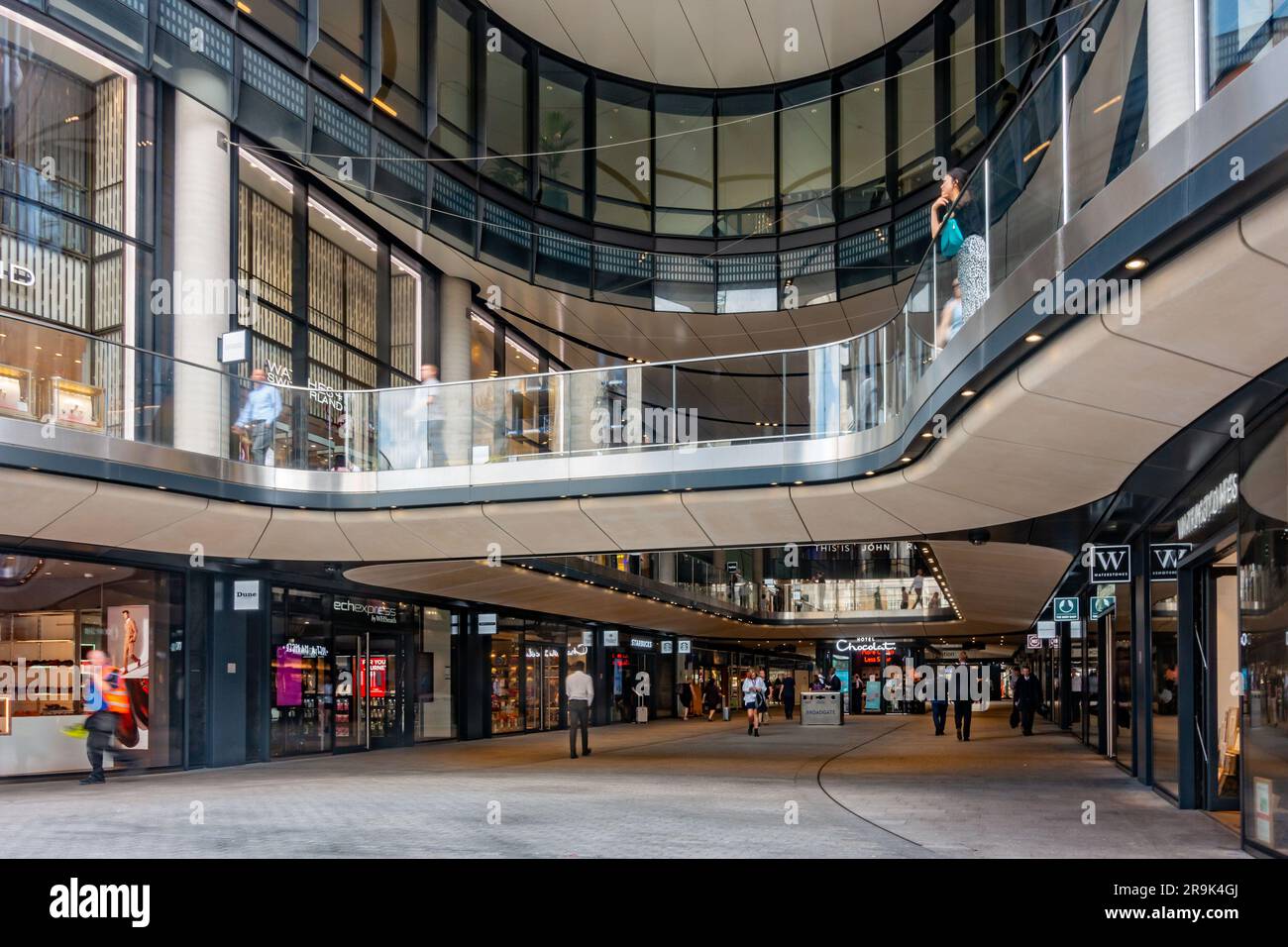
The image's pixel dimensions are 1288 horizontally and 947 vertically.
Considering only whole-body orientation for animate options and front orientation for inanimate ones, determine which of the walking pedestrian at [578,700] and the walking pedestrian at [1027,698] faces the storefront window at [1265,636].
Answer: the walking pedestrian at [1027,698]

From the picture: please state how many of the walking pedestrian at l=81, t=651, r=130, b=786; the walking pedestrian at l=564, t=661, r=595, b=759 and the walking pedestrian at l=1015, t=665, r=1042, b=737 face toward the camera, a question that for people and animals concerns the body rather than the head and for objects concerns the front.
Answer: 1

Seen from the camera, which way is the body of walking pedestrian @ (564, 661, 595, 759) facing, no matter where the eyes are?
away from the camera

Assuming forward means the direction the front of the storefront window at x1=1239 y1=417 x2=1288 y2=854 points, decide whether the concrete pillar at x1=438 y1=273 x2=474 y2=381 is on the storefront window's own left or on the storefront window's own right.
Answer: on the storefront window's own right

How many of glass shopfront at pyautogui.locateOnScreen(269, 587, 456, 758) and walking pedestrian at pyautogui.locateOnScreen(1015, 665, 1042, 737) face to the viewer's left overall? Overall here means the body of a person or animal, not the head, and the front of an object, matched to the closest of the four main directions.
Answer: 0

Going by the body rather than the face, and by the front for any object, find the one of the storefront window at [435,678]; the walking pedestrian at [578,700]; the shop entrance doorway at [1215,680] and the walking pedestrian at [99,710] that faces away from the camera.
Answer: the walking pedestrian at [578,700]

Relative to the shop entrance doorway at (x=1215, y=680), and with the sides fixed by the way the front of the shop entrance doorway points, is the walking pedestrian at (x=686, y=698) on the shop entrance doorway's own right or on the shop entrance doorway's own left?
on the shop entrance doorway's own right

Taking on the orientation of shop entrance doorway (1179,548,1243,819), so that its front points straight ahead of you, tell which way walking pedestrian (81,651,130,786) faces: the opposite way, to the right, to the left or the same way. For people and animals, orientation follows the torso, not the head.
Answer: the same way

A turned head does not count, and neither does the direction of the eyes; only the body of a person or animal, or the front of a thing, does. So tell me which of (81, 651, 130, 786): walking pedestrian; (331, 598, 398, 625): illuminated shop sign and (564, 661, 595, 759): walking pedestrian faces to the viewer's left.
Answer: (81, 651, 130, 786): walking pedestrian

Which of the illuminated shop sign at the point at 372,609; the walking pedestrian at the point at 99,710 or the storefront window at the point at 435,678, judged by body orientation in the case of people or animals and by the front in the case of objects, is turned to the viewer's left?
the walking pedestrian

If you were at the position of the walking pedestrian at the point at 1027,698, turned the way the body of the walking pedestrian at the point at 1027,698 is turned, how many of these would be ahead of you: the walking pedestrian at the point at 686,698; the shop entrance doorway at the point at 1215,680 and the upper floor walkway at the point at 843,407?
2

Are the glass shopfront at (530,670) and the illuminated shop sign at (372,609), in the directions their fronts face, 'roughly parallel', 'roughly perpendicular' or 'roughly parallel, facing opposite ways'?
roughly parallel

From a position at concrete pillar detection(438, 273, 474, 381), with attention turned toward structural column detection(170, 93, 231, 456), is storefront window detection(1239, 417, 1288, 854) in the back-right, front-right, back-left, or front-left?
front-left

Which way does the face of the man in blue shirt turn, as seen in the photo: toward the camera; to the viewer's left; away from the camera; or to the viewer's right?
toward the camera

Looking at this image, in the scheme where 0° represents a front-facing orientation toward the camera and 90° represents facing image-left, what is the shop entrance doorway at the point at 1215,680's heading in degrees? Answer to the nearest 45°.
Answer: approximately 45°
